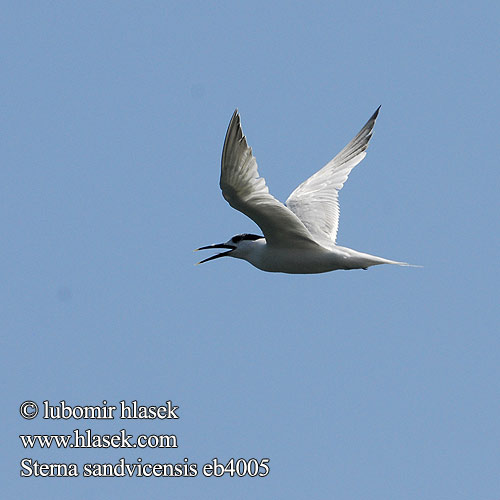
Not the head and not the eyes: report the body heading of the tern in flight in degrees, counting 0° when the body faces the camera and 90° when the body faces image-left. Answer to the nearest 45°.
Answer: approximately 90°
